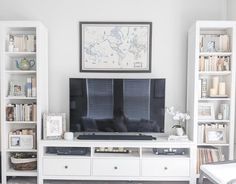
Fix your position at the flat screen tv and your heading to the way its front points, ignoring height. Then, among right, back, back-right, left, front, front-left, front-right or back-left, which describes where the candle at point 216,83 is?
left

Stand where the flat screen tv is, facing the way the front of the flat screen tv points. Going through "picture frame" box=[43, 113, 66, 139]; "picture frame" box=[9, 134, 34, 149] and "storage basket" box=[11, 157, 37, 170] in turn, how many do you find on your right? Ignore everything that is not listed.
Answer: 3

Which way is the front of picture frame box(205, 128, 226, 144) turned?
toward the camera

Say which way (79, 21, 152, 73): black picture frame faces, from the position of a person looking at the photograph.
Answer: facing the viewer

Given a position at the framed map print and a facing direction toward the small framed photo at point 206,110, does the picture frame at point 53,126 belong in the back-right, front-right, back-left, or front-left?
back-right

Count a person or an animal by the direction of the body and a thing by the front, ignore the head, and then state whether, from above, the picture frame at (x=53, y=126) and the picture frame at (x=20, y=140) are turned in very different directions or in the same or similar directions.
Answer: same or similar directions

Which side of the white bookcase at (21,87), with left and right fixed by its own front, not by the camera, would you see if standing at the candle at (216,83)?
left

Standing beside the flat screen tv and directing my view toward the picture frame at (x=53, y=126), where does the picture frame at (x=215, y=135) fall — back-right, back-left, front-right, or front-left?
back-left

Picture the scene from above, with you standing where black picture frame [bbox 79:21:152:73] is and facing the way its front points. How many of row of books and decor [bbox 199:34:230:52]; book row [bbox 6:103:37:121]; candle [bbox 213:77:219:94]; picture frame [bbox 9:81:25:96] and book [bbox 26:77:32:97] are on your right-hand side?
3

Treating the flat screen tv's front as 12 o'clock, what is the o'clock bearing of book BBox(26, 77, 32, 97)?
The book is roughly at 3 o'clock from the flat screen tv.

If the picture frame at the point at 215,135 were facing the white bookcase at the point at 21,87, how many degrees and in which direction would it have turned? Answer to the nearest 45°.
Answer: approximately 90° to its right

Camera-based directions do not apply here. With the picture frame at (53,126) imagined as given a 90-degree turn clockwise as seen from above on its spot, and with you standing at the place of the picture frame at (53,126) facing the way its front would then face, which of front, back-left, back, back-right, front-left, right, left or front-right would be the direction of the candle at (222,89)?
back

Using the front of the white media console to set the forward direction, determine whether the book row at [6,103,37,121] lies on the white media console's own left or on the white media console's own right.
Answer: on the white media console's own right

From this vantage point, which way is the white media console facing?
toward the camera

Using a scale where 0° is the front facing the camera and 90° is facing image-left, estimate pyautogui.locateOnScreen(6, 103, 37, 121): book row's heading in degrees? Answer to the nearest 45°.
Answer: approximately 0°

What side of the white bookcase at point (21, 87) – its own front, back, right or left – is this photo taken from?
front

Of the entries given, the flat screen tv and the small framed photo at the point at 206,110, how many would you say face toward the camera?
2
